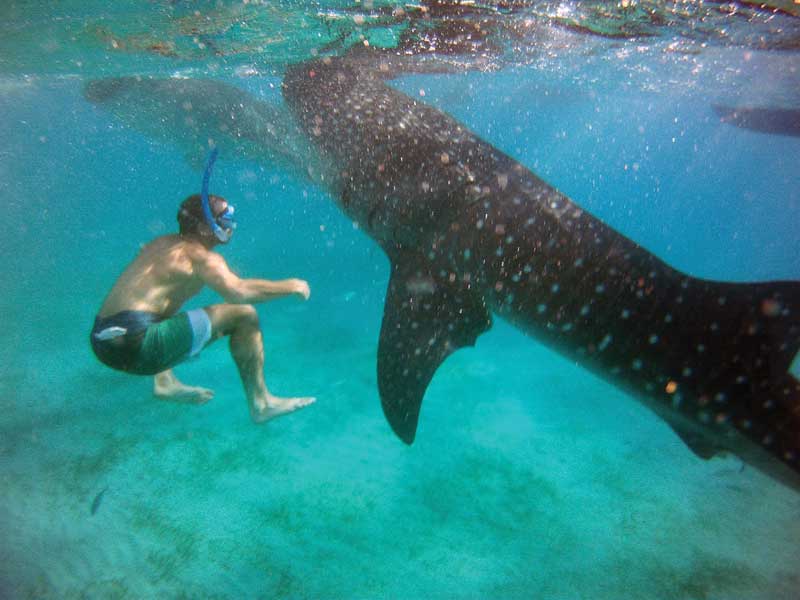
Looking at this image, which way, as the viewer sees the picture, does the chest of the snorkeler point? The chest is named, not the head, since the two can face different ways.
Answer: to the viewer's right

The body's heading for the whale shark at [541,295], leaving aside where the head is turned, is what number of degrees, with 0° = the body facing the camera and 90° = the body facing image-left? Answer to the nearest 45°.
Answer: approximately 90°

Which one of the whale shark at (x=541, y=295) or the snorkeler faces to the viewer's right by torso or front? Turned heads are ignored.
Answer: the snorkeler

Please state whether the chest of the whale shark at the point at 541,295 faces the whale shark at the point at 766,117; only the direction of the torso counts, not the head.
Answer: no

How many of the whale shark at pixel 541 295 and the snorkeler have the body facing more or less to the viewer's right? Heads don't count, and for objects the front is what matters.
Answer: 1

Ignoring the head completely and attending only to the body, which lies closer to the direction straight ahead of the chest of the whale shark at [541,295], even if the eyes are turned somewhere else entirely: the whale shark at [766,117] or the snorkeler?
the snorkeler
